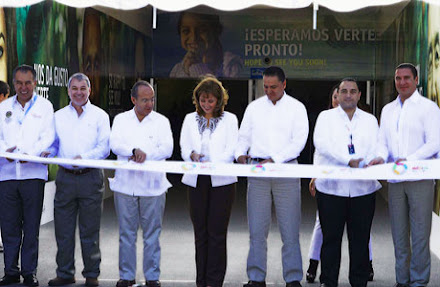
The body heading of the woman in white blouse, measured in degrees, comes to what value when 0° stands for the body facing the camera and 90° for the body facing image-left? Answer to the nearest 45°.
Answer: approximately 0°
